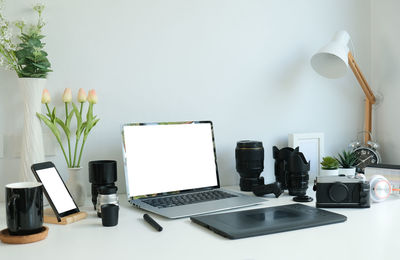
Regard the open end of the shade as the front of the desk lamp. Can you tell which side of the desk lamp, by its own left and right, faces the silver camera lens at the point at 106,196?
front

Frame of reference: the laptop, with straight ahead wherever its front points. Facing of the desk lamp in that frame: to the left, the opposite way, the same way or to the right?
to the right

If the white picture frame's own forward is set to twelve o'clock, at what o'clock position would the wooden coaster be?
The wooden coaster is roughly at 1 o'clock from the white picture frame.

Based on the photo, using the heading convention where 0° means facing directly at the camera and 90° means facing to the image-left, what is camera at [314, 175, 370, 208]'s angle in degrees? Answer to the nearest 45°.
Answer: approximately 0°

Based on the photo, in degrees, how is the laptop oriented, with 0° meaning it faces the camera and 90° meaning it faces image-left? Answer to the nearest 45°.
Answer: approximately 315°

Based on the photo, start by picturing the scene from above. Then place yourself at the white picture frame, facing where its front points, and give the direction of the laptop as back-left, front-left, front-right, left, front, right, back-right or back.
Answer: front-right

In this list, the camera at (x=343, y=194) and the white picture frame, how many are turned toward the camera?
2

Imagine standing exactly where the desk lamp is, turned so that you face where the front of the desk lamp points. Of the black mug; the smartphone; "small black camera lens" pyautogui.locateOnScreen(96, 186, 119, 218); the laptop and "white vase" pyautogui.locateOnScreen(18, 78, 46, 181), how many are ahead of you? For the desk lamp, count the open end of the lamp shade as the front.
5

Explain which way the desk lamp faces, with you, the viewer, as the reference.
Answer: facing the viewer and to the left of the viewer

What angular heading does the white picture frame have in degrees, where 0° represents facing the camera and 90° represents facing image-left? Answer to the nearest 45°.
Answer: approximately 0°

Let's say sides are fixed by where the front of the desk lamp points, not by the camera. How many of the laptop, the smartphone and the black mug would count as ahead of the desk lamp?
3

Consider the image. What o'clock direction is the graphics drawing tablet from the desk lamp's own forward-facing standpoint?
The graphics drawing tablet is roughly at 11 o'clock from the desk lamp.

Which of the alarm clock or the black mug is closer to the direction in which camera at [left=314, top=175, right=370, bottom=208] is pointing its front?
the black mug

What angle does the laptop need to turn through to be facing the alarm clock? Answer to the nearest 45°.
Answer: approximately 90° to its left
